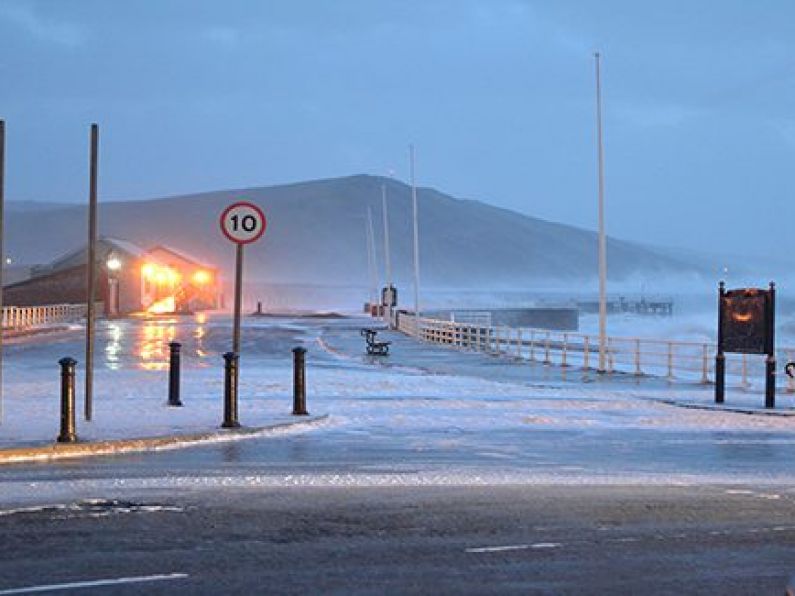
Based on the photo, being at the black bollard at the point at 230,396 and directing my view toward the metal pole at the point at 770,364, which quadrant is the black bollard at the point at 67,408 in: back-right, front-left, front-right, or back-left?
back-right

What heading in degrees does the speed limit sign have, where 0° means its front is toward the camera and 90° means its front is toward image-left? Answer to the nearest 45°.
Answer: approximately 0°

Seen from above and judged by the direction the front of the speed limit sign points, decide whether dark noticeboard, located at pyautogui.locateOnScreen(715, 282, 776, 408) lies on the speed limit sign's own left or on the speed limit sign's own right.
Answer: on the speed limit sign's own left
